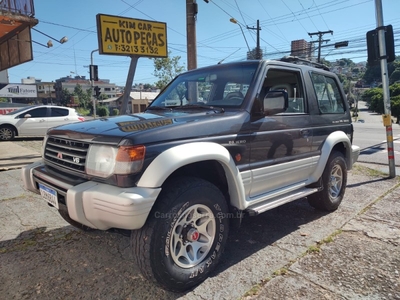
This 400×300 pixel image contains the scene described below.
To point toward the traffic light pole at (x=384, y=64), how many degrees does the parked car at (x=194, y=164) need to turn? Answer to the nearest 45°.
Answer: approximately 180°

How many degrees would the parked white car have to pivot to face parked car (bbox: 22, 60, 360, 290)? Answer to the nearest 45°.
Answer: approximately 90° to its left

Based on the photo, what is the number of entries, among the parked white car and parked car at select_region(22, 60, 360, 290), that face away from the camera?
0

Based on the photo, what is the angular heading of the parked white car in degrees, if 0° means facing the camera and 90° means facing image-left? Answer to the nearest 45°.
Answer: approximately 90°

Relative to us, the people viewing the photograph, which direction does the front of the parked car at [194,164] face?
facing the viewer and to the left of the viewer

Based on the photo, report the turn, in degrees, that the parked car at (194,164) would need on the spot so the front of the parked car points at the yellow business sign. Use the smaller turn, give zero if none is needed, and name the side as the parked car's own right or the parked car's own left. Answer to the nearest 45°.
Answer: approximately 135° to the parked car's own right

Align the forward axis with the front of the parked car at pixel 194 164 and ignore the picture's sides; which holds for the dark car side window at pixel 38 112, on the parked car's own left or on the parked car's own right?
on the parked car's own right

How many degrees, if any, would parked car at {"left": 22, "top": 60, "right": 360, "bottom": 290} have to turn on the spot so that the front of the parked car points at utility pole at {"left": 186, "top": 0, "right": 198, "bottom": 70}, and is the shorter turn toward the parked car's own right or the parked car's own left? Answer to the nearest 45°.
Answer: approximately 135° to the parked car's own right
